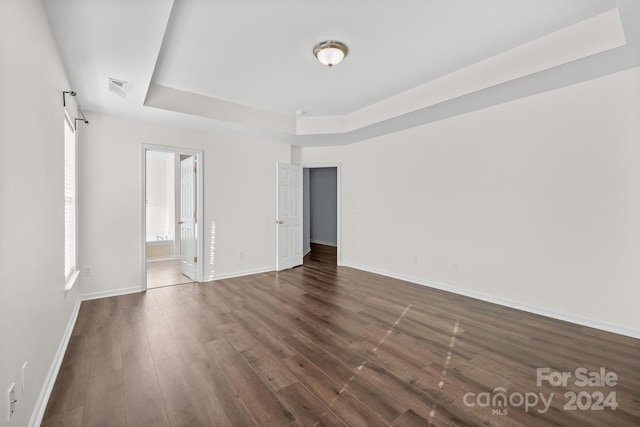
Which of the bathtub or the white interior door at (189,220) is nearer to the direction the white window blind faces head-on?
the white interior door

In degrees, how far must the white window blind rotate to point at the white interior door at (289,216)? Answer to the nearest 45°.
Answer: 0° — it already faces it

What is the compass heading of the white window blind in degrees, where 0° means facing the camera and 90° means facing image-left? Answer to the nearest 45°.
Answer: approximately 270°

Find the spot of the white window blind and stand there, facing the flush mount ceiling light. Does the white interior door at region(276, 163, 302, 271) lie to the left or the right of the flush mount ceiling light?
left

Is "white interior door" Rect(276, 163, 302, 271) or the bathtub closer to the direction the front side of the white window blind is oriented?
the white interior door
